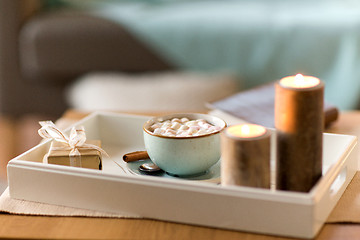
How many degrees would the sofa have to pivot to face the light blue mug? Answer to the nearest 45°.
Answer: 0° — it already faces it

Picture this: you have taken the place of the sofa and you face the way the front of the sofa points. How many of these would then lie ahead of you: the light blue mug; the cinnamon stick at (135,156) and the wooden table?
3

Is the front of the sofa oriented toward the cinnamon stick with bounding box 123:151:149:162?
yes

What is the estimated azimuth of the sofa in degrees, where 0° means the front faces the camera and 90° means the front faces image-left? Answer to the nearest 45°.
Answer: approximately 0°

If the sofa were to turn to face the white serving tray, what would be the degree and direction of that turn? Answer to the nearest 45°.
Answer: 0° — it already faces it

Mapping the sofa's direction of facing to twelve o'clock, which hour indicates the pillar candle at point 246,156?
The pillar candle is roughly at 12 o'clock from the sofa.

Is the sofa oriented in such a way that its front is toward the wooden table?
yes
